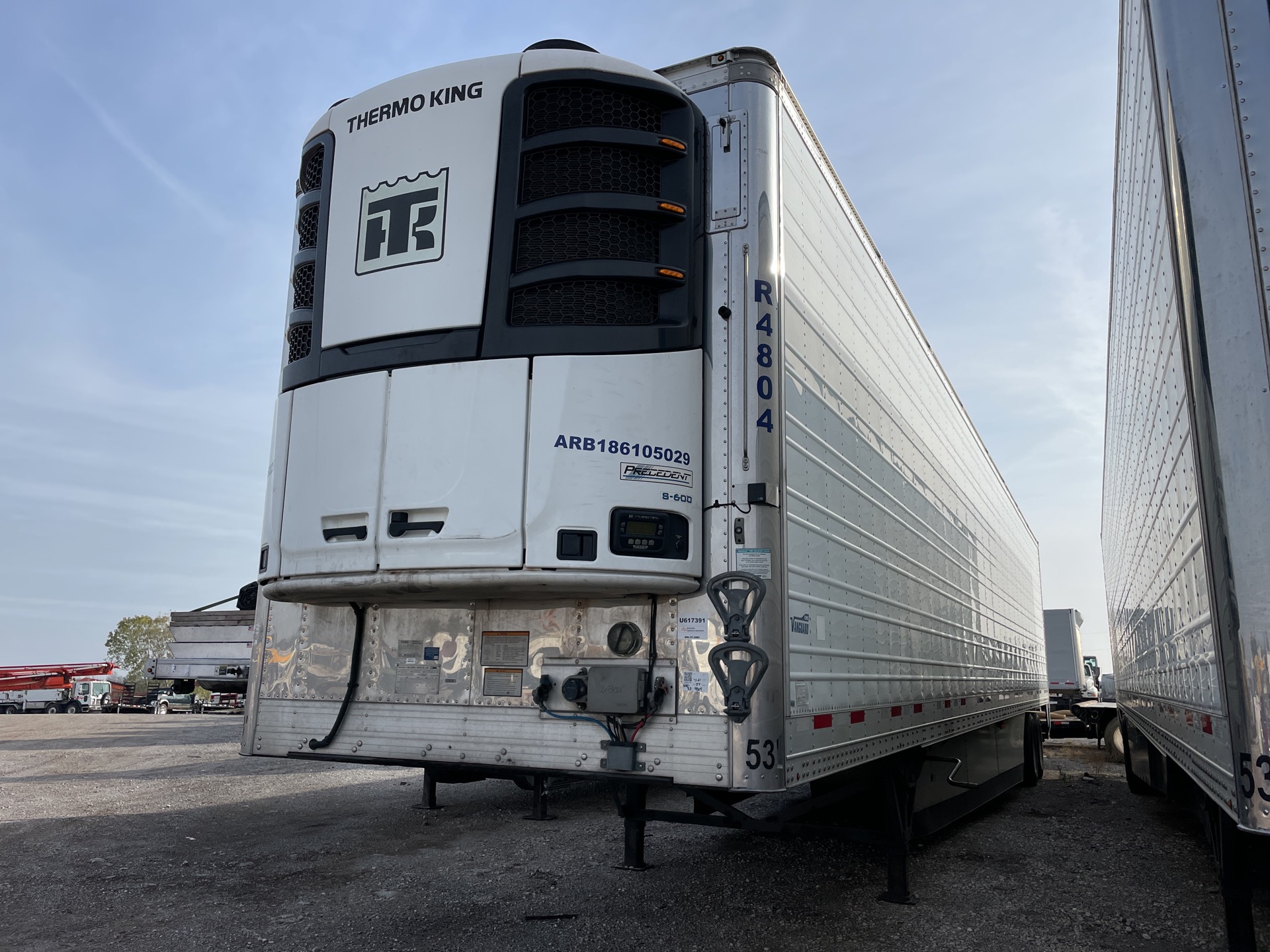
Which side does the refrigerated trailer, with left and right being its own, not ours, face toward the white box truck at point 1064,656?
back

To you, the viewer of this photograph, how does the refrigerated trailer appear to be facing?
facing the viewer and to the left of the viewer

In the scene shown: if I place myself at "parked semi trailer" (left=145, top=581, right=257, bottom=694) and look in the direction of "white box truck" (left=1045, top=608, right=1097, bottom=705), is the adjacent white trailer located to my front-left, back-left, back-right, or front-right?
front-right

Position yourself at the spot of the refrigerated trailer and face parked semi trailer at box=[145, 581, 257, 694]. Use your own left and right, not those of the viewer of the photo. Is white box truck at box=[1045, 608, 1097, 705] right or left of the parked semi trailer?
right

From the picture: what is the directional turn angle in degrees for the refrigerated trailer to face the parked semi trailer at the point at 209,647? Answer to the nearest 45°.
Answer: approximately 90° to its right

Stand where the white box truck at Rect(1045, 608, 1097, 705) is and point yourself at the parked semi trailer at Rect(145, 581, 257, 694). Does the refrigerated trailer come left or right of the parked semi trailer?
left

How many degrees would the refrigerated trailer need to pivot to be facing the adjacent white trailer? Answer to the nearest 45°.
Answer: approximately 135° to its left

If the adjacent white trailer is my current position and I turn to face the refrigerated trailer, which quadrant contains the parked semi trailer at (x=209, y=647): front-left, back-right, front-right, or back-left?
front-right
